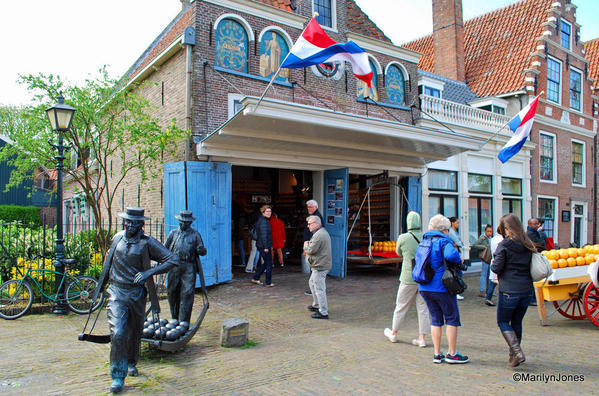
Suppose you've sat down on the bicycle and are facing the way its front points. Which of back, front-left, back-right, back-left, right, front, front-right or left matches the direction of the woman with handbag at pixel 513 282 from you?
back-left

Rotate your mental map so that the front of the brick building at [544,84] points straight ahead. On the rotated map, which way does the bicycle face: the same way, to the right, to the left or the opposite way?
to the right

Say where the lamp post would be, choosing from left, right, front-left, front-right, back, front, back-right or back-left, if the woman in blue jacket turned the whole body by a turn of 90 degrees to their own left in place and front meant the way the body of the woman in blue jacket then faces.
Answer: front-left

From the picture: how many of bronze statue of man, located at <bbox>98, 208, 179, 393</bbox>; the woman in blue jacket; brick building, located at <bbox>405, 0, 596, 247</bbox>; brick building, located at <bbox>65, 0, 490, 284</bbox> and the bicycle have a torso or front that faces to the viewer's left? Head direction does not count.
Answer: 1

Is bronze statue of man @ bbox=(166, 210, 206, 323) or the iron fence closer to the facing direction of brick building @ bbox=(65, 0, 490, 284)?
the bronze statue of man

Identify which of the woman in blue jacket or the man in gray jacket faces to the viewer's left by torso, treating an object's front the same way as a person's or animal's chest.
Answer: the man in gray jacket

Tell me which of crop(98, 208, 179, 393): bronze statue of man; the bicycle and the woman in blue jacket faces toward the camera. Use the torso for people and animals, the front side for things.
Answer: the bronze statue of man

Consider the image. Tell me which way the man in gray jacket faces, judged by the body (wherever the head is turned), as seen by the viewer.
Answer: to the viewer's left

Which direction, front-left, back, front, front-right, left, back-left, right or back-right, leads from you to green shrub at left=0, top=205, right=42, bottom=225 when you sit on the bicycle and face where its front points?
right

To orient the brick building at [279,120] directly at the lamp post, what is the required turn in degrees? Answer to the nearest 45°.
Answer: approximately 90° to its right

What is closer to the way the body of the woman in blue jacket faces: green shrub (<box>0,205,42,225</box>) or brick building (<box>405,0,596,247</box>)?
the brick building

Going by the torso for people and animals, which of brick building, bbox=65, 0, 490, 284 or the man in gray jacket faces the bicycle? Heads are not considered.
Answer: the man in gray jacket

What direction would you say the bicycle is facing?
to the viewer's left

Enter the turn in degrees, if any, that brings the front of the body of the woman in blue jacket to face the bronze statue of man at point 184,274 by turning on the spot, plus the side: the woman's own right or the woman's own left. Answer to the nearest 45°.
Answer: approximately 135° to the woman's own left

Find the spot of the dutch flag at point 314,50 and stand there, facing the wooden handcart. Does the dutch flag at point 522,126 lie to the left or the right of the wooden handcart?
left

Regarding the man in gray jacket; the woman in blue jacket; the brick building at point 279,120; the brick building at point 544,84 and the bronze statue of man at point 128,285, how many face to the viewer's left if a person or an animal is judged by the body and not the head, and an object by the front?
1
